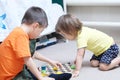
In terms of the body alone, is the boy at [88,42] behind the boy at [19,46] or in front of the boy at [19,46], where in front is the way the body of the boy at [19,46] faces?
in front

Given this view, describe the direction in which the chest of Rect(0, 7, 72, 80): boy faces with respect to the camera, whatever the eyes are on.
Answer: to the viewer's right

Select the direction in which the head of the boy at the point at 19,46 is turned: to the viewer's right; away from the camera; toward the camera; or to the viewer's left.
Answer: to the viewer's right
